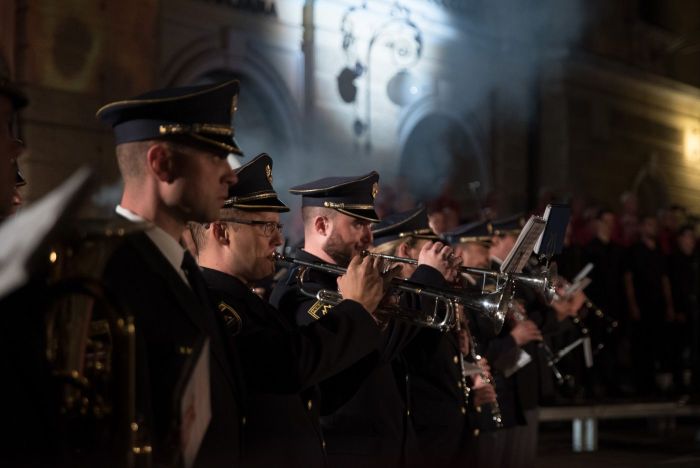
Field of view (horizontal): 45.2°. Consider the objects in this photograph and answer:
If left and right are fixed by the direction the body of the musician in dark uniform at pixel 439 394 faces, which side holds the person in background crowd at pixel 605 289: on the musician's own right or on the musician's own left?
on the musician's own left

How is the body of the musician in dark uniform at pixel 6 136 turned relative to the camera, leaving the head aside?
to the viewer's right

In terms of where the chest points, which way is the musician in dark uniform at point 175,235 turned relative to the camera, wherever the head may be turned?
to the viewer's right

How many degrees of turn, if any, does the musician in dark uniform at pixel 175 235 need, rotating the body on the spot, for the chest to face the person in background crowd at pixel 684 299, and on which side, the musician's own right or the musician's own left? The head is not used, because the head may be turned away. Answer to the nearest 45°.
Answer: approximately 45° to the musician's own left

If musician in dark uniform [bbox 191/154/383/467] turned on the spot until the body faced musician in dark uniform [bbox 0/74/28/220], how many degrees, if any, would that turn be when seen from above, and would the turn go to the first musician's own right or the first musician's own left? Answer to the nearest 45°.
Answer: approximately 135° to the first musician's own right

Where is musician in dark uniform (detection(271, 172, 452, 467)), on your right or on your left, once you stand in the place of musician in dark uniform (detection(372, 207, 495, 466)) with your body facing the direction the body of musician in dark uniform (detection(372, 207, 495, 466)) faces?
on your right

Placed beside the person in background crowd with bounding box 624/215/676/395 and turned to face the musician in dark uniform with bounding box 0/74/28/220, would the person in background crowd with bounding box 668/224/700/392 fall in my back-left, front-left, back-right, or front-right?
back-left

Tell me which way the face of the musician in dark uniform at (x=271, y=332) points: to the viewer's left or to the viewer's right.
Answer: to the viewer's right

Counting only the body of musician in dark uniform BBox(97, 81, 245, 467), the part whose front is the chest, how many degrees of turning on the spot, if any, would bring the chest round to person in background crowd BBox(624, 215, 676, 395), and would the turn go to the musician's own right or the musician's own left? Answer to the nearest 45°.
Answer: approximately 45° to the musician's own left

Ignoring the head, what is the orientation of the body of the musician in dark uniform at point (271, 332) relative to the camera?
to the viewer's right

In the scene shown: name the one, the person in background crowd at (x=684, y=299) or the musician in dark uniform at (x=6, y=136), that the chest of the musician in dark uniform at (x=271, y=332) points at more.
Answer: the person in background crowd

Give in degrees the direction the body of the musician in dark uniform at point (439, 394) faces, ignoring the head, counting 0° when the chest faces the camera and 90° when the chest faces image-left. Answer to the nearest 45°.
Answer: approximately 270°
